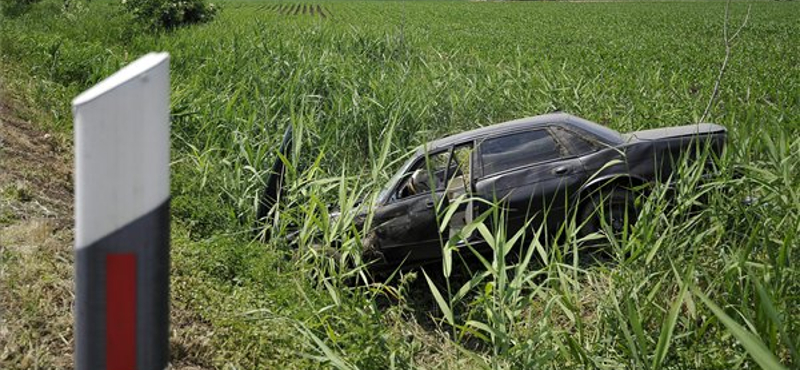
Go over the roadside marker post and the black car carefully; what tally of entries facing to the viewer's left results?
1

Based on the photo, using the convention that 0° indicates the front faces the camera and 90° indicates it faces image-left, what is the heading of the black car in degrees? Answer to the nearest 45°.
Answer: approximately 90°

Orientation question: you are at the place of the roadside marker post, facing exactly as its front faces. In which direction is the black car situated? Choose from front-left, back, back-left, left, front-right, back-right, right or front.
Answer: back-left

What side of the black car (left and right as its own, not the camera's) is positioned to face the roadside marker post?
left
